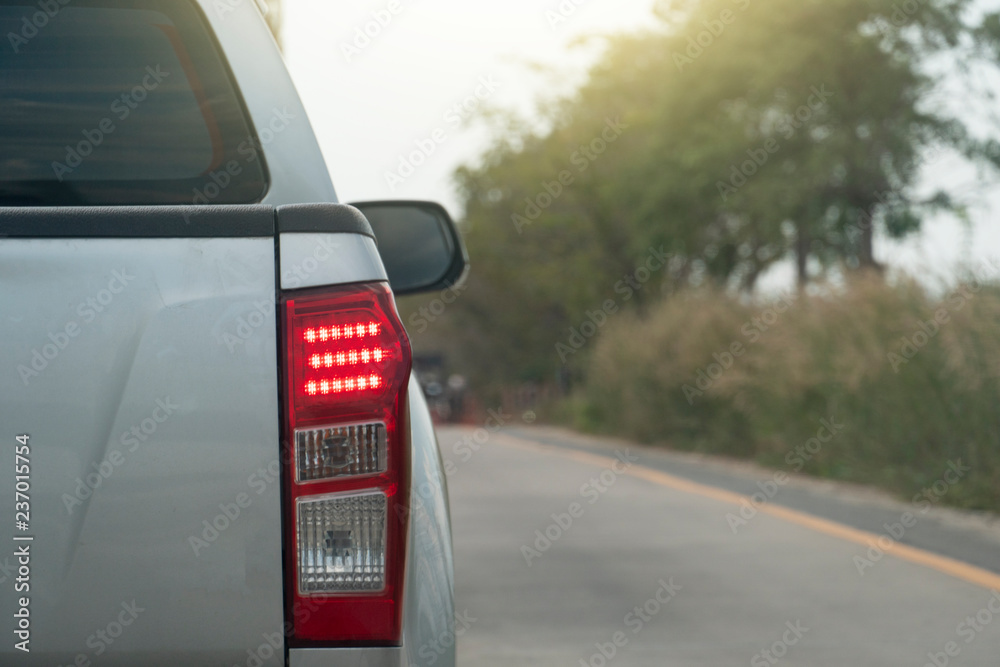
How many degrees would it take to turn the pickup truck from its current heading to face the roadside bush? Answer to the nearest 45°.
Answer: approximately 45° to its right

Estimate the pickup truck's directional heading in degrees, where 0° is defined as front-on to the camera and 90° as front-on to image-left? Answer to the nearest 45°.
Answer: approximately 180°
